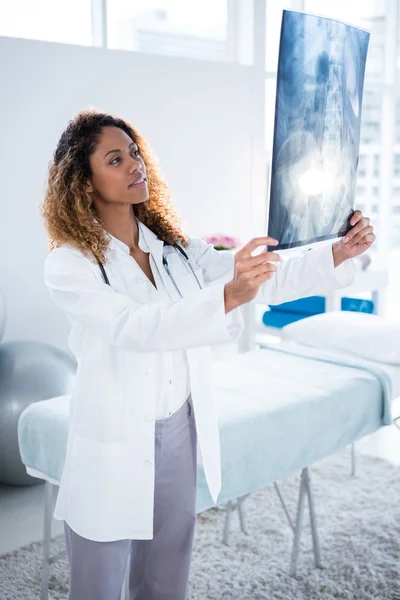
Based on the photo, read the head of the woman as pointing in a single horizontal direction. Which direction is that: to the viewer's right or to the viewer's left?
to the viewer's right

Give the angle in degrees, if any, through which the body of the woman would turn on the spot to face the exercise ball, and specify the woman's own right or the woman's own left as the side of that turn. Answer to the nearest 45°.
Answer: approximately 180°

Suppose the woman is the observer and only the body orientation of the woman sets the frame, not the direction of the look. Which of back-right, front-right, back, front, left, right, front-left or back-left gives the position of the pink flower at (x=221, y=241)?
back-left

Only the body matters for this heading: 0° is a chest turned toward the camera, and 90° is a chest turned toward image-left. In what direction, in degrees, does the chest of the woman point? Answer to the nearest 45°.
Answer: approximately 315°

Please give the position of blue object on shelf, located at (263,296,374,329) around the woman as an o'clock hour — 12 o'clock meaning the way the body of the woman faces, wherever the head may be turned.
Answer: The blue object on shelf is roughly at 8 o'clock from the woman.
